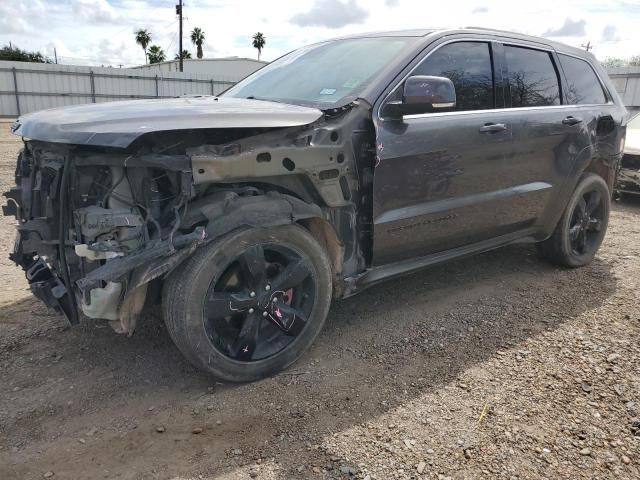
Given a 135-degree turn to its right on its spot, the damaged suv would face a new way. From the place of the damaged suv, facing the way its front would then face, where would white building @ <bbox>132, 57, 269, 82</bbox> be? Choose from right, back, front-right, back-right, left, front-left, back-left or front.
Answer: front

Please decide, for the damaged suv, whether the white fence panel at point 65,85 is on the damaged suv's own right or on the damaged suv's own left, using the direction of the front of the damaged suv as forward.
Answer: on the damaged suv's own right

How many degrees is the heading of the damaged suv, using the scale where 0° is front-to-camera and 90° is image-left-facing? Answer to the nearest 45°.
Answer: approximately 45°
